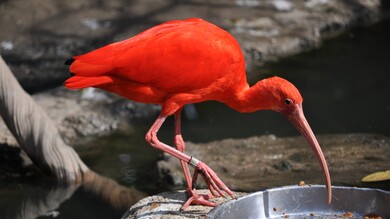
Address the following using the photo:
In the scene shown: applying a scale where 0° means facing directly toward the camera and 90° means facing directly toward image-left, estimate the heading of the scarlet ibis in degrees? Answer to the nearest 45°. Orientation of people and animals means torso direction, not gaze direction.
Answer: approximately 270°

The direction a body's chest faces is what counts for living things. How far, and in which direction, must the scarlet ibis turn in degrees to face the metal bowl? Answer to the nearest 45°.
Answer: approximately 45° to its right
